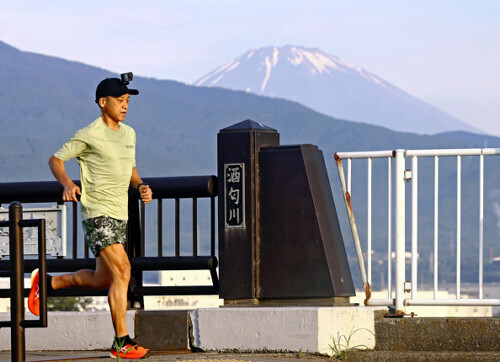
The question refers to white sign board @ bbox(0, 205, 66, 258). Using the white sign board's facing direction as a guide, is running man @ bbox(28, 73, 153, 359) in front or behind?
in front

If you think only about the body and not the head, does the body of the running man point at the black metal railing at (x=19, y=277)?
no

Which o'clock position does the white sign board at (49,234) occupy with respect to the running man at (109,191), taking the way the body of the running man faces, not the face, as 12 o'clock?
The white sign board is roughly at 7 o'clock from the running man.

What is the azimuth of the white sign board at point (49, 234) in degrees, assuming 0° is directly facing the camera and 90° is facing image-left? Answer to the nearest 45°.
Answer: approximately 0°

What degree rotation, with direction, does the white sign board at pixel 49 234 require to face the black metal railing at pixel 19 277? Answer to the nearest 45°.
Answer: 0° — it already faces it

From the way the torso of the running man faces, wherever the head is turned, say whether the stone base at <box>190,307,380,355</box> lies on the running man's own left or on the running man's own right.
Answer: on the running man's own left
